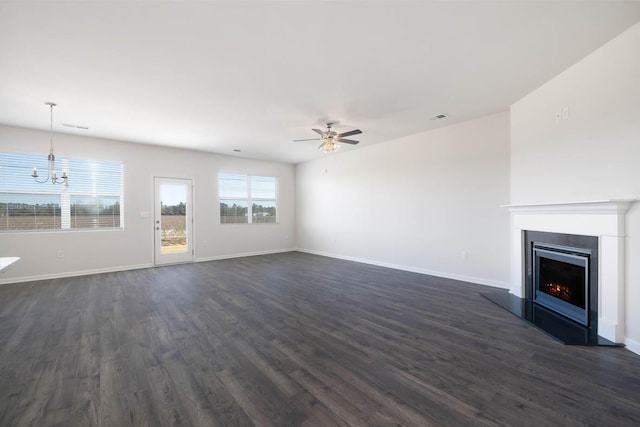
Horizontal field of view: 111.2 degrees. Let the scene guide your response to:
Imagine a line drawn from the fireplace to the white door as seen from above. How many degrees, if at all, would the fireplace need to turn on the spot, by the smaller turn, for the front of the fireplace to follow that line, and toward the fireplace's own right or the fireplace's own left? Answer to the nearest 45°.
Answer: approximately 45° to the fireplace's own right

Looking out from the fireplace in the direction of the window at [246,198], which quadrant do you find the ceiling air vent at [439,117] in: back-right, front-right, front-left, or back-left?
front-right

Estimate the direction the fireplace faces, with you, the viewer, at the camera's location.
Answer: facing the viewer and to the left of the viewer
